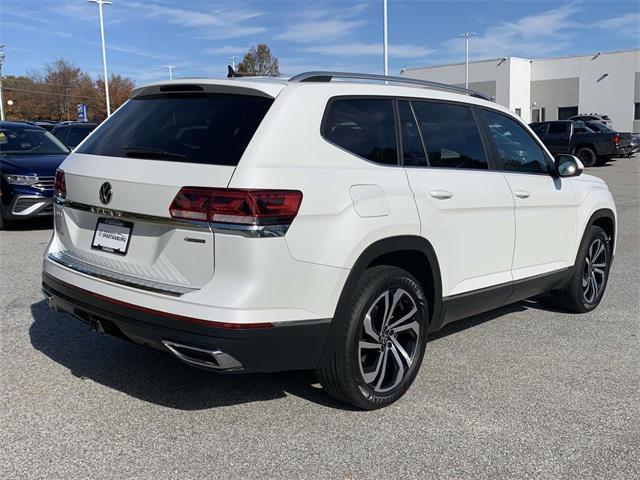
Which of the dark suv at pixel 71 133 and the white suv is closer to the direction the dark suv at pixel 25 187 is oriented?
the white suv

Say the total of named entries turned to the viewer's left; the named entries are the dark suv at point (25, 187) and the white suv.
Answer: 0

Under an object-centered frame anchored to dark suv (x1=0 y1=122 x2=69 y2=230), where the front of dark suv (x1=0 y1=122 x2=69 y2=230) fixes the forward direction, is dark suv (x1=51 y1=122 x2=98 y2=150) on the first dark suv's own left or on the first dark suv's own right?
on the first dark suv's own left

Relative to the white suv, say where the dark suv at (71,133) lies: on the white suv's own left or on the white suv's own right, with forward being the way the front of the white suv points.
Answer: on the white suv's own left

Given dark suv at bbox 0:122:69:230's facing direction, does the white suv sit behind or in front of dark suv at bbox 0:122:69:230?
in front

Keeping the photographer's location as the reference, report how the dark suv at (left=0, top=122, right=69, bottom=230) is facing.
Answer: facing the viewer and to the right of the viewer

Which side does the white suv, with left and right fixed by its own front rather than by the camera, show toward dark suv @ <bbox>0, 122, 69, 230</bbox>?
left

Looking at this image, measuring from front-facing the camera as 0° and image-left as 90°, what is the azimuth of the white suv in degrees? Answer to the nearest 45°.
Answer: approximately 225°
